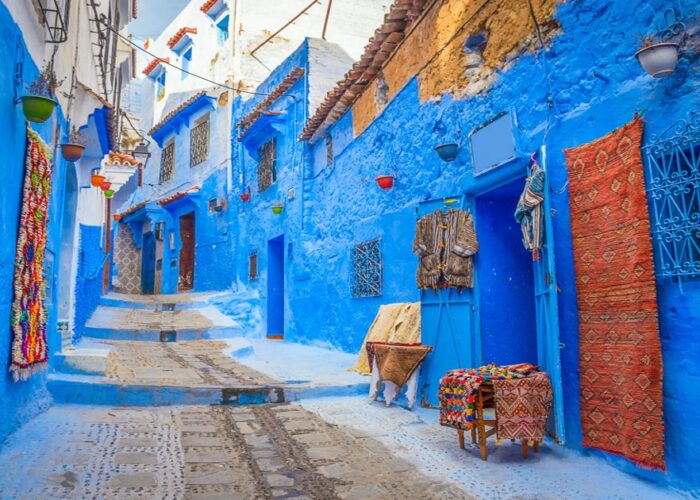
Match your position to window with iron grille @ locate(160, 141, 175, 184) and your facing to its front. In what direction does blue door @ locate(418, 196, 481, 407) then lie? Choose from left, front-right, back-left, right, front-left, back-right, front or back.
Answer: front-left

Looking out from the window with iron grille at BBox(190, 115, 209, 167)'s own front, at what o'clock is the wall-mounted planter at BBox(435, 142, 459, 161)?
The wall-mounted planter is roughly at 10 o'clock from the window with iron grille.

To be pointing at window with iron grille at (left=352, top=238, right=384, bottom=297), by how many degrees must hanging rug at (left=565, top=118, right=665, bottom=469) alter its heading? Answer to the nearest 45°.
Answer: approximately 90° to its right

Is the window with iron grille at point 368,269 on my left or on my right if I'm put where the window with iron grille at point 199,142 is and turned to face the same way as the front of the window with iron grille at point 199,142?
on my left

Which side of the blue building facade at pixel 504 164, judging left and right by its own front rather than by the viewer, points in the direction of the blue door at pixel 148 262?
right

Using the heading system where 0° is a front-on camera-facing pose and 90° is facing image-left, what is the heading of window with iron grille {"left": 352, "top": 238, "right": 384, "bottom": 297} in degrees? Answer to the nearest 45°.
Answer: approximately 45°

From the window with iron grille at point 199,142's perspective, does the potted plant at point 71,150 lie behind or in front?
in front

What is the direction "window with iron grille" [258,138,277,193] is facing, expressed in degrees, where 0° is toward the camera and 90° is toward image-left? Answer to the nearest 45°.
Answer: approximately 45°

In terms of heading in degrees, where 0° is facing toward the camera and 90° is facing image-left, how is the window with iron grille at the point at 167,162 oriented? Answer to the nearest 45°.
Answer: approximately 45°

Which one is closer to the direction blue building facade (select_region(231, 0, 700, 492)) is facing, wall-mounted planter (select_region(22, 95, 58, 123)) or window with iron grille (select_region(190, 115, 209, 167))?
the wall-mounted planter
